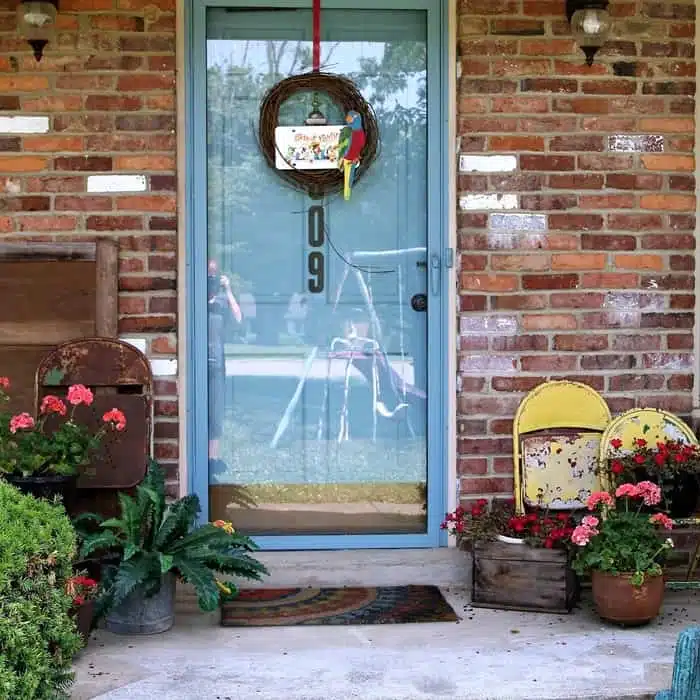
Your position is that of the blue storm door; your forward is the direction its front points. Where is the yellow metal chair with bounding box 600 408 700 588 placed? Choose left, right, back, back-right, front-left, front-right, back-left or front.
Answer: left

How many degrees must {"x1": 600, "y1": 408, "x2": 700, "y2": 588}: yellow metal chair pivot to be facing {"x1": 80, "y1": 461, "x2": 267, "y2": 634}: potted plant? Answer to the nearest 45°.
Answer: approximately 45° to its right

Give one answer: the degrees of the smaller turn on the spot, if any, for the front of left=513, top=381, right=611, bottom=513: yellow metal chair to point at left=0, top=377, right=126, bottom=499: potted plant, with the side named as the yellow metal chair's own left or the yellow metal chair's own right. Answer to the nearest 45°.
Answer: approximately 45° to the yellow metal chair's own right

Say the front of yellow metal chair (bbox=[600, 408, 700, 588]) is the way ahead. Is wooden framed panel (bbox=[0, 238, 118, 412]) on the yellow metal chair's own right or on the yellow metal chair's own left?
on the yellow metal chair's own right

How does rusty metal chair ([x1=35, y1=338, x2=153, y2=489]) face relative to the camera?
toward the camera

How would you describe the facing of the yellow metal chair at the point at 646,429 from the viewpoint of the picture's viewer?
facing the viewer

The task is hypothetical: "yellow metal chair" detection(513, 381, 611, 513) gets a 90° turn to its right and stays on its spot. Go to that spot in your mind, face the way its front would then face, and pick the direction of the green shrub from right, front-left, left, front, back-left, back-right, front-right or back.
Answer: front-left

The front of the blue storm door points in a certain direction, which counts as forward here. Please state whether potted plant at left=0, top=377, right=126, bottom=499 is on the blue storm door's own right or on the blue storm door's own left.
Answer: on the blue storm door's own right

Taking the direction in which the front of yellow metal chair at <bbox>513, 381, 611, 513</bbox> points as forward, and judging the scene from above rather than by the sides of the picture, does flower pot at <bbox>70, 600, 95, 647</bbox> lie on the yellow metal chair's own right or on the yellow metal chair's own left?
on the yellow metal chair's own right

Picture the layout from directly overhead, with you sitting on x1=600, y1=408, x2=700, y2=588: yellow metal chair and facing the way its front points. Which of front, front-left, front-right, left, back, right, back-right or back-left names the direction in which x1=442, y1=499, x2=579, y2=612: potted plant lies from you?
front-right
